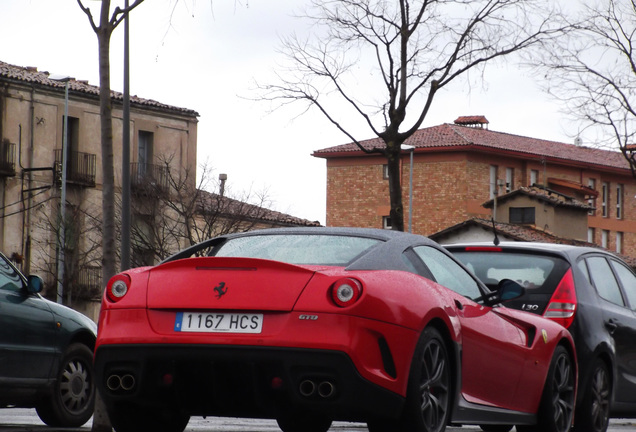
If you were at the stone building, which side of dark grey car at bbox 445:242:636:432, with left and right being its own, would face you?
left

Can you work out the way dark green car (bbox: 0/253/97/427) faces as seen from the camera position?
facing away from the viewer and to the right of the viewer

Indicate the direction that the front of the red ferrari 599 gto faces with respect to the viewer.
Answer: facing away from the viewer and to the right of the viewer

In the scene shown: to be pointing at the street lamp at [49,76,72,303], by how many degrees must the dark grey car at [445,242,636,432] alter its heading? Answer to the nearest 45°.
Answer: approximately 90° to its left

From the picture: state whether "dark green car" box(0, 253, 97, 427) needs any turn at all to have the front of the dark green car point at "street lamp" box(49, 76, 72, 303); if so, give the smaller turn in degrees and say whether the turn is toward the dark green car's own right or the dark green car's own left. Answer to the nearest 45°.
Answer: approximately 45° to the dark green car's own left

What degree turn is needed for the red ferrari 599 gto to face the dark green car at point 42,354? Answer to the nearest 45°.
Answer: approximately 90° to its left

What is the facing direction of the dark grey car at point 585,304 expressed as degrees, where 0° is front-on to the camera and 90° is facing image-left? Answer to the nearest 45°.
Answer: approximately 225°

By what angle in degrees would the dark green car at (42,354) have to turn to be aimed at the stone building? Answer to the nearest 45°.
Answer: approximately 45° to its left

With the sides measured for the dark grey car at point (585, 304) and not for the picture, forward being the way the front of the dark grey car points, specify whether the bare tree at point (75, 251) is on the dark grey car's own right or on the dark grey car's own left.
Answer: on the dark grey car's own left
